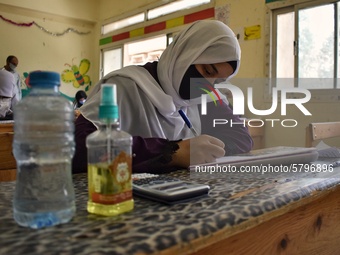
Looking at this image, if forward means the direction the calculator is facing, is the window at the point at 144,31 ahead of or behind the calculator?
ahead

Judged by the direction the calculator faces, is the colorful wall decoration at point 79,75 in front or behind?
in front

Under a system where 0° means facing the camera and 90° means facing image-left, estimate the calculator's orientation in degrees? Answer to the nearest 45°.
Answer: approximately 135°

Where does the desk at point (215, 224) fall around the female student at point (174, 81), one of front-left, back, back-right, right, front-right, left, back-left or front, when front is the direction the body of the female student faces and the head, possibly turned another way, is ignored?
front-right

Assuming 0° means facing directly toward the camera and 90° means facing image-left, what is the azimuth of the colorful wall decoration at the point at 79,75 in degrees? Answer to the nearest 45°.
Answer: approximately 0°

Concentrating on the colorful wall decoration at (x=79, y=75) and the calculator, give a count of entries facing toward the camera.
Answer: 1

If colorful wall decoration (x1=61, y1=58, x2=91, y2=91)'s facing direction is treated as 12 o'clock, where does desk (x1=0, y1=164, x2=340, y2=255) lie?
The desk is roughly at 12 o'clock from the colorful wall decoration.

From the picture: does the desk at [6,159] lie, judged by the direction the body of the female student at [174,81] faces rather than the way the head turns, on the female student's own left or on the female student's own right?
on the female student's own right

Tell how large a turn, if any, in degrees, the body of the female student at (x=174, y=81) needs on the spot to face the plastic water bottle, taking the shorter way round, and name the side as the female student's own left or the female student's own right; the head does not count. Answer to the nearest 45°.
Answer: approximately 45° to the female student's own right
